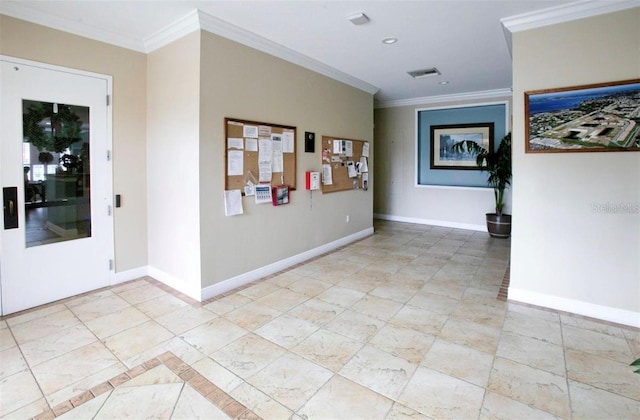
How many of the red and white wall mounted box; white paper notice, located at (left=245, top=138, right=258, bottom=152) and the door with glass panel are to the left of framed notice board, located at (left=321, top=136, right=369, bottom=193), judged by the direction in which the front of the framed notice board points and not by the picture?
0

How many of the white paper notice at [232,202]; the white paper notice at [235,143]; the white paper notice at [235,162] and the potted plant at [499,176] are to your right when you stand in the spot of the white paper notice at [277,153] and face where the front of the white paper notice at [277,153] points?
3

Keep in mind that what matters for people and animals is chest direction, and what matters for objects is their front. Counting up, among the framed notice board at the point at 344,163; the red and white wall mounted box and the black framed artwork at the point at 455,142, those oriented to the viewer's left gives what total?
0

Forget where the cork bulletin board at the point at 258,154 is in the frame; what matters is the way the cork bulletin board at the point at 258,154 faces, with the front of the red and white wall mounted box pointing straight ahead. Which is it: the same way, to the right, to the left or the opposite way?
the same way

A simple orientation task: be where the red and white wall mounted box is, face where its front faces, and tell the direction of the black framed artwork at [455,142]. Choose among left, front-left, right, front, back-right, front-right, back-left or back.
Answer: left

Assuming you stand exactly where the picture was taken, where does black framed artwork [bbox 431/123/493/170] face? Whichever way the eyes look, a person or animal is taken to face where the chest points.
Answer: facing the viewer

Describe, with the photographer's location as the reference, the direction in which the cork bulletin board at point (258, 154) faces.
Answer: facing the viewer and to the right of the viewer

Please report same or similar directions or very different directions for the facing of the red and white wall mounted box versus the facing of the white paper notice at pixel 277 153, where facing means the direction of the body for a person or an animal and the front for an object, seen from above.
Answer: same or similar directions

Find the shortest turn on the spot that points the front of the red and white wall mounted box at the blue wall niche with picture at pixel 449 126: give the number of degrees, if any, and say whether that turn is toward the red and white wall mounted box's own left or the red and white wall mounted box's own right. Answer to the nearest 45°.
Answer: approximately 90° to the red and white wall mounted box's own left

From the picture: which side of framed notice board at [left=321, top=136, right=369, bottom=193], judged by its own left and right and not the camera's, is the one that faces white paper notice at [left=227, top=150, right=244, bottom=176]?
right

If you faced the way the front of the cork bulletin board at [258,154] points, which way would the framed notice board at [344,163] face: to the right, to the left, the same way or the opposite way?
the same way

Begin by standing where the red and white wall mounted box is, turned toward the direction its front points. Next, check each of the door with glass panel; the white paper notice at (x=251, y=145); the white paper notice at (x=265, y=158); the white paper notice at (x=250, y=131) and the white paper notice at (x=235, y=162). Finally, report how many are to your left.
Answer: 0

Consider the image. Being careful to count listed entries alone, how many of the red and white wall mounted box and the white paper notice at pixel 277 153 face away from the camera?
0

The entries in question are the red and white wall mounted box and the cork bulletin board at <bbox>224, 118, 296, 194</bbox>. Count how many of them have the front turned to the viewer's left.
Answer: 0

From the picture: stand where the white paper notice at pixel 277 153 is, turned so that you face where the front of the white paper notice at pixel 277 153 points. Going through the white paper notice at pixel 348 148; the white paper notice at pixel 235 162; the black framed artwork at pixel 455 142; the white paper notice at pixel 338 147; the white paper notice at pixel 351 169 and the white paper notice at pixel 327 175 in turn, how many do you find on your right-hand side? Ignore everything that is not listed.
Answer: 1

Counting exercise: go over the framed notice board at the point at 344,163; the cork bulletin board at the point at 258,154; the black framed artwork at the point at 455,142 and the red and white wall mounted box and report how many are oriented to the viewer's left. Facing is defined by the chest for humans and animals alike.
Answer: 0
